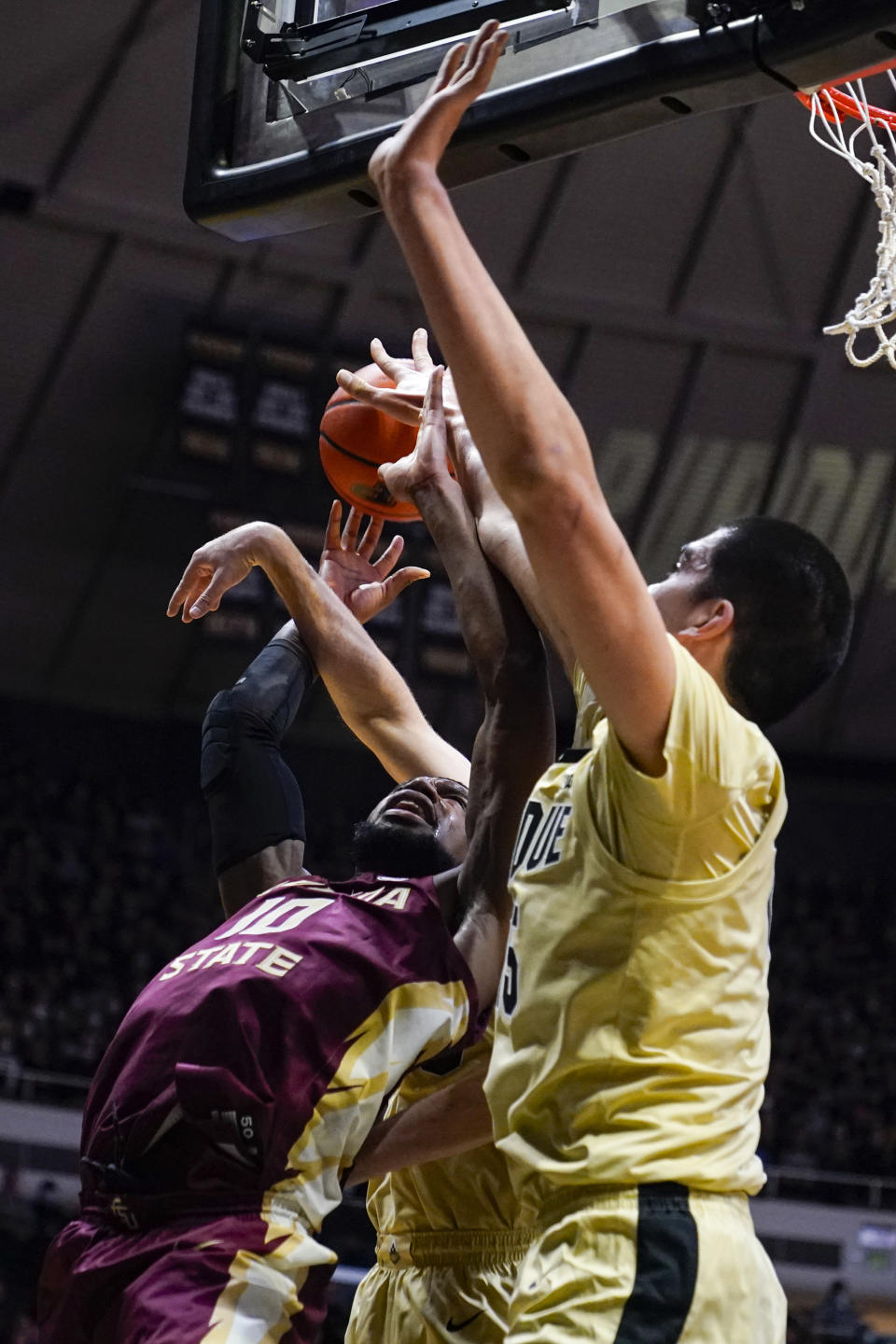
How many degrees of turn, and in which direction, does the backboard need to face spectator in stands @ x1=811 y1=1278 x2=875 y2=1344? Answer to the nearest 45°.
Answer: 0° — it already faces them
